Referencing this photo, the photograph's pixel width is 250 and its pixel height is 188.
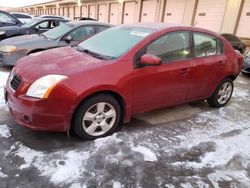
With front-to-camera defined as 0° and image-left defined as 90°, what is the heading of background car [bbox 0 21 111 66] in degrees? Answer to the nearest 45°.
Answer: approximately 45°

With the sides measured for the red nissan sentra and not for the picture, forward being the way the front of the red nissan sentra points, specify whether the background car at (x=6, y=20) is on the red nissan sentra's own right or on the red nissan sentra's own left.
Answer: on the red nissan sentra's own right

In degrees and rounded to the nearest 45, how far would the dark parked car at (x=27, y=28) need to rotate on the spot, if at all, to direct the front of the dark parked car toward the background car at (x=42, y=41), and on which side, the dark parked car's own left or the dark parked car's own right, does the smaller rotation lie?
approximately 45° to the dark parked car's own left

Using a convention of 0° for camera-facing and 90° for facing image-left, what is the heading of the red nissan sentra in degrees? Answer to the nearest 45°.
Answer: approximately 45°

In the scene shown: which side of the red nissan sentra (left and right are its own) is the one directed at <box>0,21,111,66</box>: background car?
right

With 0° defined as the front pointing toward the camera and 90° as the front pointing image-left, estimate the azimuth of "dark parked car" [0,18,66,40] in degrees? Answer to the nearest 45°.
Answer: approximately 45°
